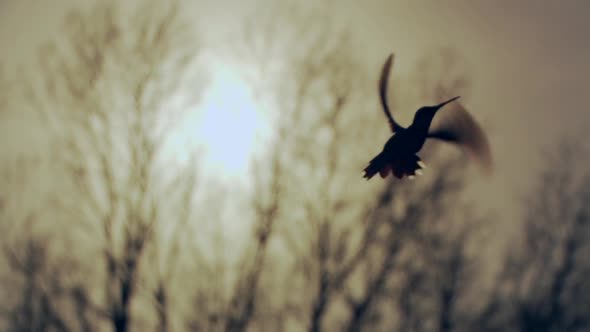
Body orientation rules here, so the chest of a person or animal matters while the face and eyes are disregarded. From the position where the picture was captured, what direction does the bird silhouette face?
facing to the right of the viewer
